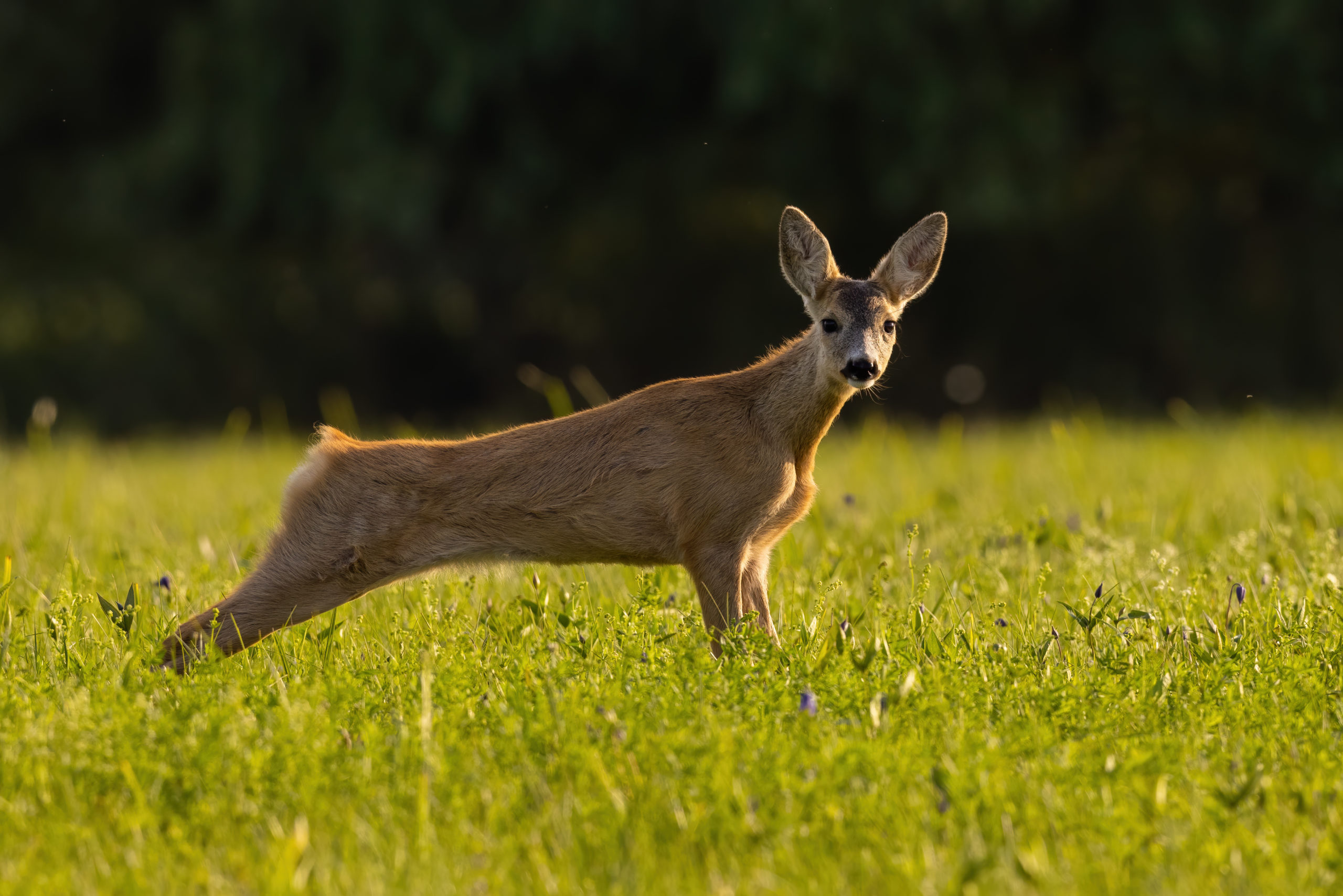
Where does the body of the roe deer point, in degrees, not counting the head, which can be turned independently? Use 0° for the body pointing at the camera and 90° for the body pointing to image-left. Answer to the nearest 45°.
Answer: approximately 270°
